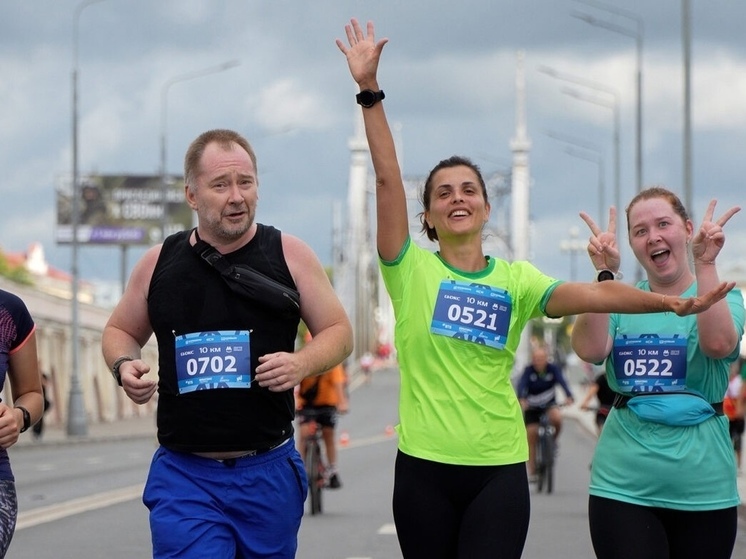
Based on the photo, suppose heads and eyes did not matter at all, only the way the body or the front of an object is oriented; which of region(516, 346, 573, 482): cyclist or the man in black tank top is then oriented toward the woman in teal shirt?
the cyclist

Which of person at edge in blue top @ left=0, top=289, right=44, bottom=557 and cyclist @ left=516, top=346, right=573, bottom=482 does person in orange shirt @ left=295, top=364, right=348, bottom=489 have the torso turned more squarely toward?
the person at edge in blue top

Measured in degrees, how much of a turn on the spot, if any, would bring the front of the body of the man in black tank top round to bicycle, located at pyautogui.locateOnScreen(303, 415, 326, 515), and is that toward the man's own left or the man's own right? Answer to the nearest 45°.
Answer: approximately 180°

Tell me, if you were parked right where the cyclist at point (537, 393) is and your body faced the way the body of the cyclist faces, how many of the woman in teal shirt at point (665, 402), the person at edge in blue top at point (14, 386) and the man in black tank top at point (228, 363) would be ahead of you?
3

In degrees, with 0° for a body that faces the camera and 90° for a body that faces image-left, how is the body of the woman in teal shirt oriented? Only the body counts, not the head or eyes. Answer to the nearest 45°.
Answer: approximately 0°

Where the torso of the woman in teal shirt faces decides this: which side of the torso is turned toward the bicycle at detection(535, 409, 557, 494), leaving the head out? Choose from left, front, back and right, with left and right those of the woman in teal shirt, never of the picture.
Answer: back
